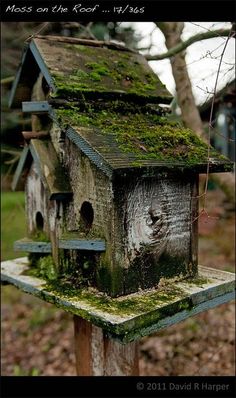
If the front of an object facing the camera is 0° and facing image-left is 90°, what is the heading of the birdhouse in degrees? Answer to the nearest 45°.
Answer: approximately 45°
